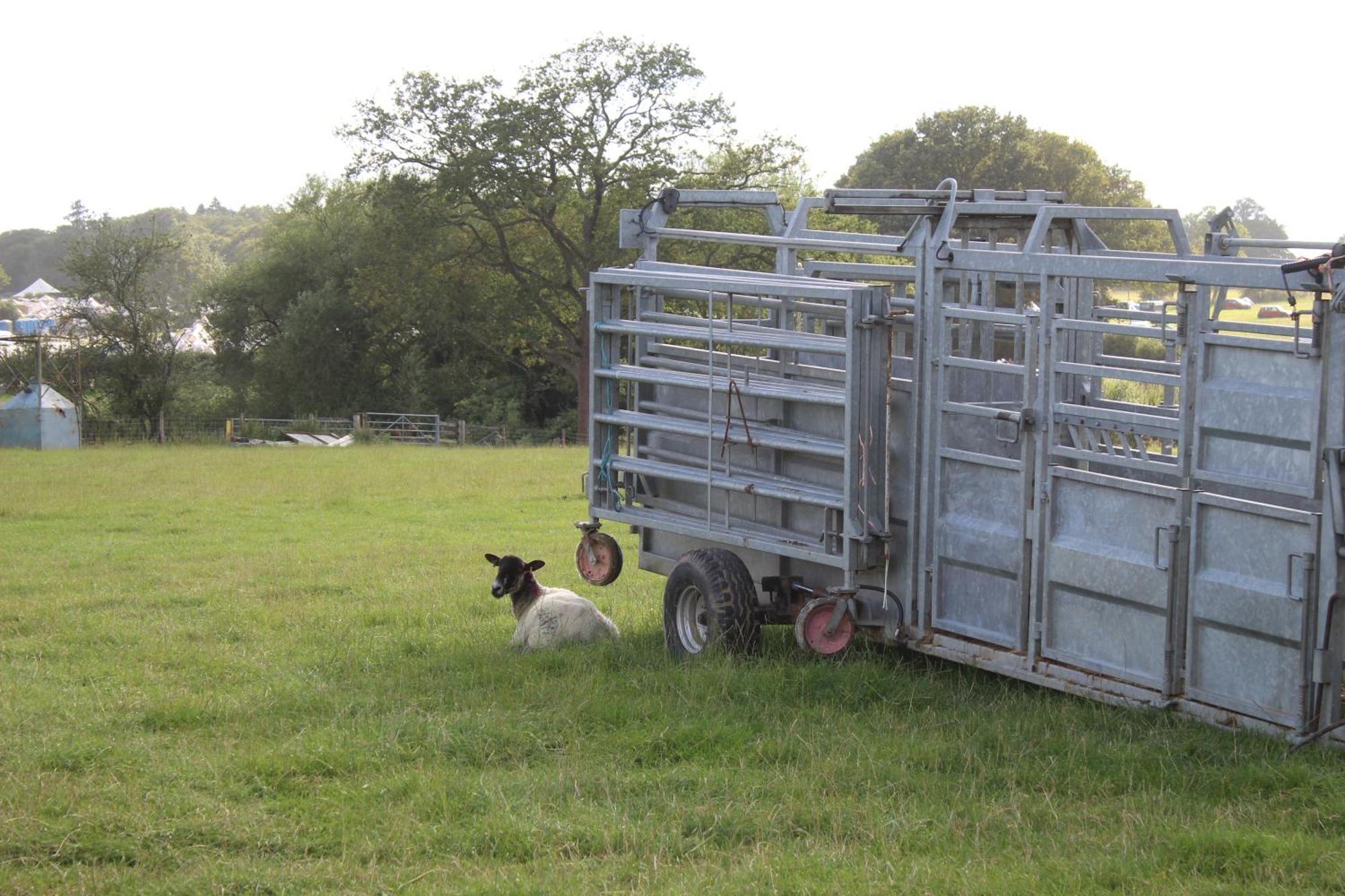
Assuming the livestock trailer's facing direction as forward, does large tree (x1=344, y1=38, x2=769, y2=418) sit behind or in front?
behind

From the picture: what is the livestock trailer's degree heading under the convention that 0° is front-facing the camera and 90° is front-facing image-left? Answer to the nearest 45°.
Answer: approximately 315°

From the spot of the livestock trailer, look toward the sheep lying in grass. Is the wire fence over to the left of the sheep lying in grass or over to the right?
right

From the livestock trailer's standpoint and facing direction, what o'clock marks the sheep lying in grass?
The sheep lying in grass is roughly at 5 o'clock from the livestock trailer.

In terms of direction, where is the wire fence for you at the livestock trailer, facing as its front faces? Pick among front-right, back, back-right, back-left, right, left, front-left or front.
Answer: back
